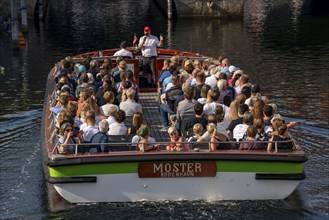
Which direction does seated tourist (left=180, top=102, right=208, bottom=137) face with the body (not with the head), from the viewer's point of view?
away from the camera

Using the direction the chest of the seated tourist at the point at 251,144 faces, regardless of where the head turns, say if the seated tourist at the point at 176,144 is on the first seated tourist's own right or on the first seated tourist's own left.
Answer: on the first seated tourist's own left

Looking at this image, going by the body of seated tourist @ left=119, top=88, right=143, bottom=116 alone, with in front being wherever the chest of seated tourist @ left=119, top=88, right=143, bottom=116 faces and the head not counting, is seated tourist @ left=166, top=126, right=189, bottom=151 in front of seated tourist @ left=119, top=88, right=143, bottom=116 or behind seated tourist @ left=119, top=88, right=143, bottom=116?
behind

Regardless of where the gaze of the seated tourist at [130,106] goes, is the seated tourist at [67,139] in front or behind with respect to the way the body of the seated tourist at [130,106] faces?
behind

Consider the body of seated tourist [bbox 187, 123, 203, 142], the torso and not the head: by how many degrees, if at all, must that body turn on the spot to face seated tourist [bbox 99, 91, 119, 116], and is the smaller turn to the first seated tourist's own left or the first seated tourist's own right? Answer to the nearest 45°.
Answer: approximately 45° to the first seated tourist's own left

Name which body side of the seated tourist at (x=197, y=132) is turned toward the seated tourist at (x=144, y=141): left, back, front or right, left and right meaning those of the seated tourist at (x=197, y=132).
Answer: left

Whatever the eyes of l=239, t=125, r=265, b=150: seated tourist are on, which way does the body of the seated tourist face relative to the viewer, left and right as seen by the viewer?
facing away from the viewer

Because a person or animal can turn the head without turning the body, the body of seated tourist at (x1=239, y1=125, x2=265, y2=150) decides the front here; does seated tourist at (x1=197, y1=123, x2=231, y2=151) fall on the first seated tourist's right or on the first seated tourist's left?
on the first seated tourist's left

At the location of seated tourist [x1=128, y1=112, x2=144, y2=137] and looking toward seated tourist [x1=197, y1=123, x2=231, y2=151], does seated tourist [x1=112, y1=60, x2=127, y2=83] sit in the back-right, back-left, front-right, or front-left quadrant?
back-left

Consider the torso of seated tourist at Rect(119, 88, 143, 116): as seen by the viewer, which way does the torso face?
away from the camera

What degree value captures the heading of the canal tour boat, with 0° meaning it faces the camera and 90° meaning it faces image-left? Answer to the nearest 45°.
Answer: approximately 180°
